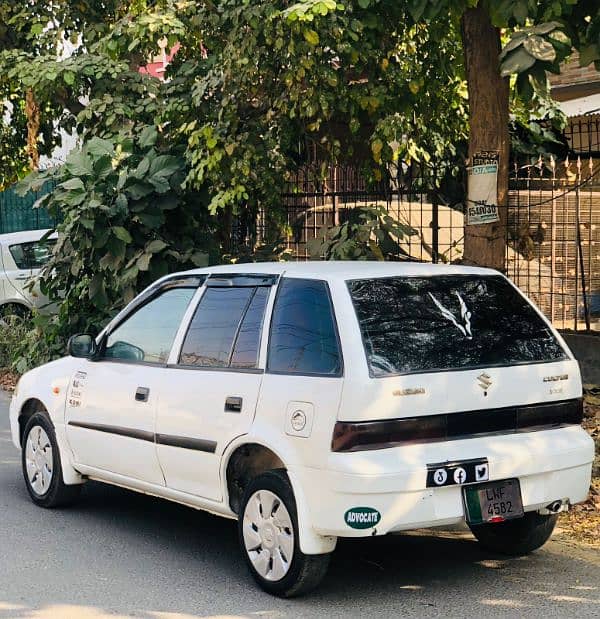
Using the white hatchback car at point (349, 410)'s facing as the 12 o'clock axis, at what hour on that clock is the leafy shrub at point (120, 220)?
The leafy shrub is roughly at 1 o'clock from the white hatchback car.

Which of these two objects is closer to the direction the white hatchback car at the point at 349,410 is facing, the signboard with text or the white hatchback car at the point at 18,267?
the white hatchback car

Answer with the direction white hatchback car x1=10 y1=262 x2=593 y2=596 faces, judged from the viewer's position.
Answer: facing away from the viewer and to the left of the viewer

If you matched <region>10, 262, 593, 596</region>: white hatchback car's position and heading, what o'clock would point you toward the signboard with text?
The signboard with text is roughly at 2 o'clock from the white hatchback car.

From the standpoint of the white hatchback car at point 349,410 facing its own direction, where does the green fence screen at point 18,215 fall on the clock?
The green fence screen is roughly at 1 o'clock from the white hatchback car.

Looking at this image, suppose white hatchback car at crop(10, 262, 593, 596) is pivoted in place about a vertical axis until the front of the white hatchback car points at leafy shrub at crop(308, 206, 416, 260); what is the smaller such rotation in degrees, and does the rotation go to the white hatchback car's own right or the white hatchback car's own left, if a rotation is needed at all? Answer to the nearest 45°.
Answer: approximately 45° to the white hatchback car's own right
